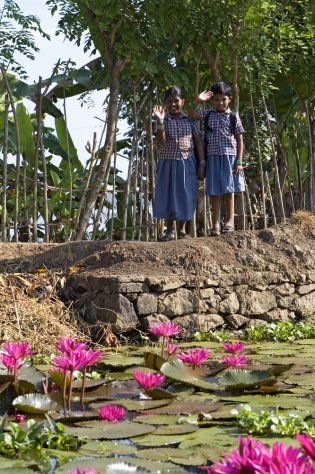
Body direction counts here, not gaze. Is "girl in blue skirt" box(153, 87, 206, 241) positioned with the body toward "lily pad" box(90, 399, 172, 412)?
yes

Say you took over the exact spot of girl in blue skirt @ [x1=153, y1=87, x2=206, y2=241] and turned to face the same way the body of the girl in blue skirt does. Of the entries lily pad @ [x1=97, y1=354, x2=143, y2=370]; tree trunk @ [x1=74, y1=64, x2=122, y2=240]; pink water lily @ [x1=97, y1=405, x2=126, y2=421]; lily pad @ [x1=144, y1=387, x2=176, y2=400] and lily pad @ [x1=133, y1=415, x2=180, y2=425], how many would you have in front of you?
4

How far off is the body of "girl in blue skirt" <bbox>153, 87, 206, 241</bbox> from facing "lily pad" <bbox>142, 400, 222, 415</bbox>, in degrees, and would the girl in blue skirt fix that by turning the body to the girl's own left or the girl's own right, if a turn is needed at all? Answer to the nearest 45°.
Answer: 0° — they already face it

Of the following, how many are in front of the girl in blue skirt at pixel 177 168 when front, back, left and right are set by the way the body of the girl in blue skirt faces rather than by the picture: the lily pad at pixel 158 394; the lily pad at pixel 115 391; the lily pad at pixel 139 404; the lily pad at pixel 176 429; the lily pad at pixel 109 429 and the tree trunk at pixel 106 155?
5

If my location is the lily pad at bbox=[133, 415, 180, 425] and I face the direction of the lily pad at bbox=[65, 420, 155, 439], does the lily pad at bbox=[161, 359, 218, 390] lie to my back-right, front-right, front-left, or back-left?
back-right

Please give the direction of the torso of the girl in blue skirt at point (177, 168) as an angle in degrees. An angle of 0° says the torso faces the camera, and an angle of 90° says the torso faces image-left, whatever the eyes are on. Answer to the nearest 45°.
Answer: approximately 0°

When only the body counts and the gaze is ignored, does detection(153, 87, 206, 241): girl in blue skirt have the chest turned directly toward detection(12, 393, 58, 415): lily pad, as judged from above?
yes

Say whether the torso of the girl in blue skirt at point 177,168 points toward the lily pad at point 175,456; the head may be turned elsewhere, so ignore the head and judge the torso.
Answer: yes

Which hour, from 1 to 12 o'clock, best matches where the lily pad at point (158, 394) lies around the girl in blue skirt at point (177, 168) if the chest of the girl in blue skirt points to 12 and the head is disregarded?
The lily pad is roughly at 12 o'clock from the girl in blue skirt.
